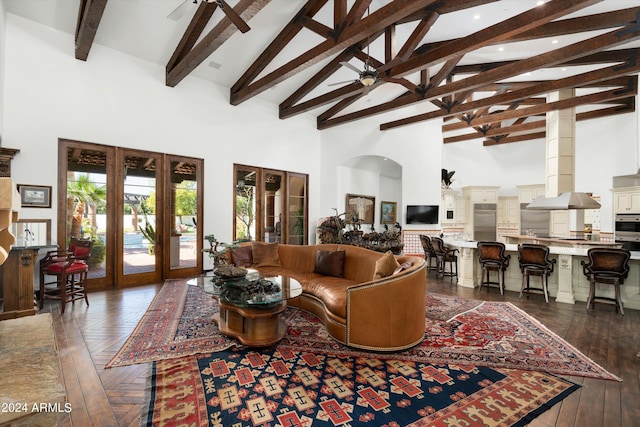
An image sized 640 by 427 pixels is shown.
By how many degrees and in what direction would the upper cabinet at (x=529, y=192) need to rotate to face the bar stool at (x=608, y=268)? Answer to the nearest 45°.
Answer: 0° — it already faces it

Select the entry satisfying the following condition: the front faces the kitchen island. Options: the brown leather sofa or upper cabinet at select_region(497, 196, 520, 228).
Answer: the upper cabinet

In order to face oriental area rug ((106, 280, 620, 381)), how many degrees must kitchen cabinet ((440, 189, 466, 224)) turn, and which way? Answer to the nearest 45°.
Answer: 0° — it already faces it

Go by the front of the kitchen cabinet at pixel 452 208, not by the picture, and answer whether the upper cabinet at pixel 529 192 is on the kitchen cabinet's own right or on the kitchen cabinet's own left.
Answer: on the kitchen cabinet's own left

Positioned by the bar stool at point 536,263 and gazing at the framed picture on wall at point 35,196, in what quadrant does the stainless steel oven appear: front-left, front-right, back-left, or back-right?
back-right

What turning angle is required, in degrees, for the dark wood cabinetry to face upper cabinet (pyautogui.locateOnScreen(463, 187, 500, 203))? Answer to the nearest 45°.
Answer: approximately 45° to its left

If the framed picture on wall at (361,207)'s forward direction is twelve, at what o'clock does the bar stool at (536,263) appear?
The bar stool is roughly at 11 o'clock from the framed picture on wall.

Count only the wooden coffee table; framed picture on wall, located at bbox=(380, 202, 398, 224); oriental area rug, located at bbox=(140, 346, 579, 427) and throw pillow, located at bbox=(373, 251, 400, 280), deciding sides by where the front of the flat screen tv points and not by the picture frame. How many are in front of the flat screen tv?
3

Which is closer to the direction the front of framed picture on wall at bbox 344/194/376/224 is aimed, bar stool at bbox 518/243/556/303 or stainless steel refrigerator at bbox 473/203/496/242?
the bar stool

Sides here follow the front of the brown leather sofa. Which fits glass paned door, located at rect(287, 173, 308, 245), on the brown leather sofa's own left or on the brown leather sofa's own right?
on the brown leather sofa's own right

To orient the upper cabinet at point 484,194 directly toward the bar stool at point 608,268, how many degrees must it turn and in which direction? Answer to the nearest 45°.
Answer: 0° — it already faces it

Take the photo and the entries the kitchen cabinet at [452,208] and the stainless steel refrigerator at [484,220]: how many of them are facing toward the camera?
2

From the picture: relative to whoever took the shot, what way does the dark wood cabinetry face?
facing the viewer and to the right of the viewer
